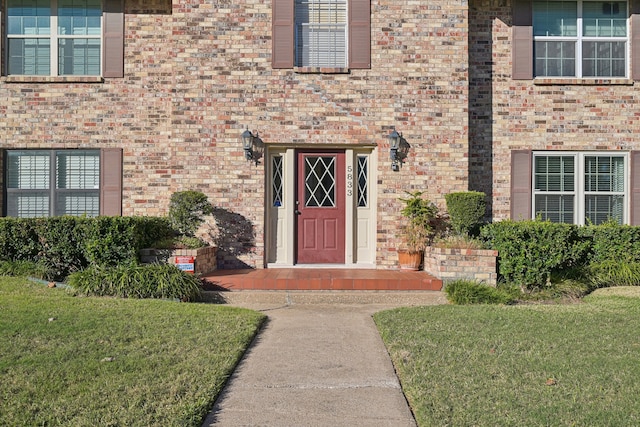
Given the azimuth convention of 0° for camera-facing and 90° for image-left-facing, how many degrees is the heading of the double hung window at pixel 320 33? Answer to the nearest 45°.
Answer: approximately 0°

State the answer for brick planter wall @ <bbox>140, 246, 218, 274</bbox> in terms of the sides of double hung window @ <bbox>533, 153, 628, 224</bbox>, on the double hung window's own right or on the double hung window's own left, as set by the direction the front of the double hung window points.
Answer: on the double hung window's own right

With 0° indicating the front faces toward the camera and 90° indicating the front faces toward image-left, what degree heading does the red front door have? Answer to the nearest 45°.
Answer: approximately 0°

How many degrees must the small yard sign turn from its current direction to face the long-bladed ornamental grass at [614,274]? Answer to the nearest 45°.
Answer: approximately 90° to its left

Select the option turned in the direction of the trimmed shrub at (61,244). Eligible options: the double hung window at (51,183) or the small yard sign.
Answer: the double hung window
